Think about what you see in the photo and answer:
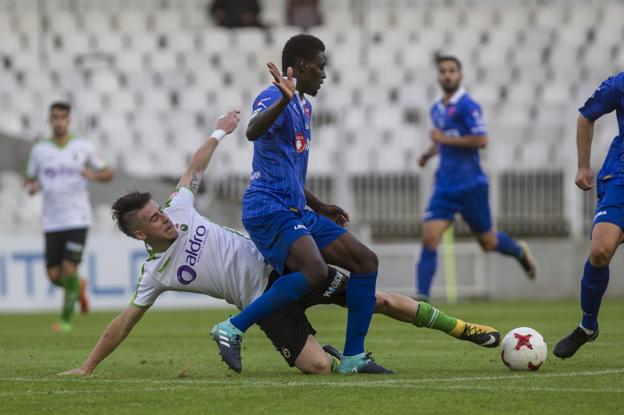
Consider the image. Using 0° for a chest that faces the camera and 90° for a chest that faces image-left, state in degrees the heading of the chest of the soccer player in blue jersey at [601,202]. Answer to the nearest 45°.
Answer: approximately 45°

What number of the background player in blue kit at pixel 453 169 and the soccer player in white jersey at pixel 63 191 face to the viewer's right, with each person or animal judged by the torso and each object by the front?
0

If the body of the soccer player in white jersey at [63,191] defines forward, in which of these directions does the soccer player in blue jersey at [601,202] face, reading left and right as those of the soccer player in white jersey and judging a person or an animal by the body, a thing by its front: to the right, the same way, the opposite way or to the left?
to the right

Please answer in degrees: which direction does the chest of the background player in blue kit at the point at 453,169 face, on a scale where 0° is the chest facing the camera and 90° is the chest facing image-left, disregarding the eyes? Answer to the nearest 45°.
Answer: approximately 45°

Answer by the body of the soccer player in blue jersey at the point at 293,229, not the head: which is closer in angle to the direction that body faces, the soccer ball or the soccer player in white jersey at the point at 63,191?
the soccer ball

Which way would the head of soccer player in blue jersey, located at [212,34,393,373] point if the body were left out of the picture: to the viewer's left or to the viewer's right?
to the viewer's right

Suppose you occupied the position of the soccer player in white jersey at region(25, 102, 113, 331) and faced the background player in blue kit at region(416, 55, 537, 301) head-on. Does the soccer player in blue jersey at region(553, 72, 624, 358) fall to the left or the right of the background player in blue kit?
right

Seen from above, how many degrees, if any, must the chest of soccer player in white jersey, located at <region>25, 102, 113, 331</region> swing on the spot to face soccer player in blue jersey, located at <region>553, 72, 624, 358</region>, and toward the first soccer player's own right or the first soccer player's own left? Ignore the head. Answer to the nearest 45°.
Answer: approximately 45° to the first soccer player's own left

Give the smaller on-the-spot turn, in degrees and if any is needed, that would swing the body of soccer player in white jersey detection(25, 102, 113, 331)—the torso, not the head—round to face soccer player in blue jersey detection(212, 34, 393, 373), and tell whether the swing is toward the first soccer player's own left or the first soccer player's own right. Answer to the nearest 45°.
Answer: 0° — they already face them
